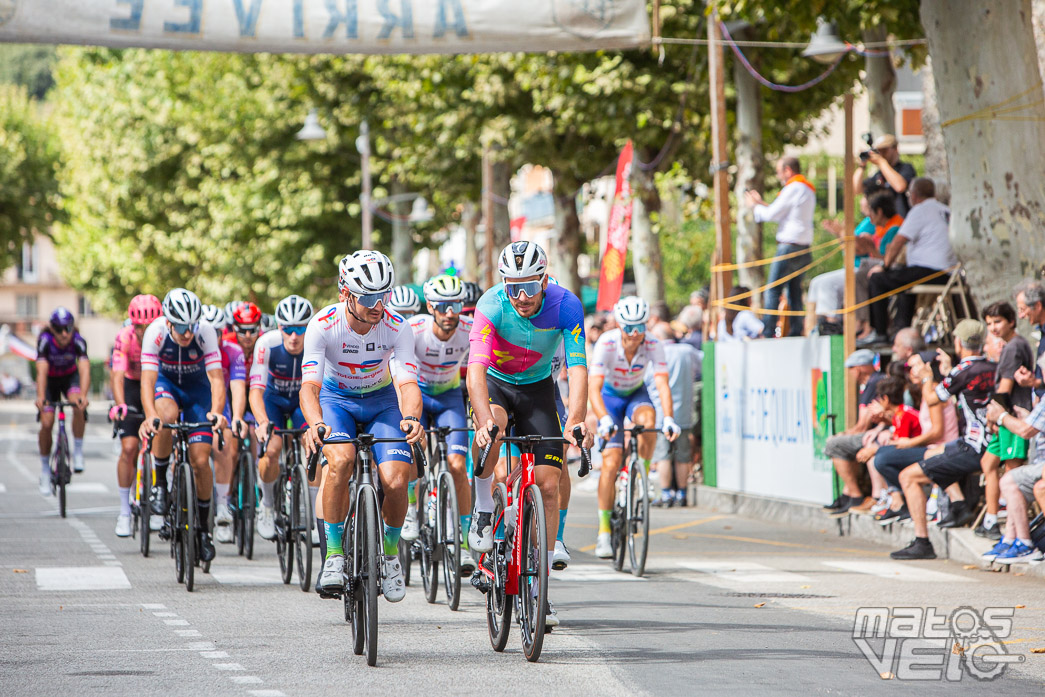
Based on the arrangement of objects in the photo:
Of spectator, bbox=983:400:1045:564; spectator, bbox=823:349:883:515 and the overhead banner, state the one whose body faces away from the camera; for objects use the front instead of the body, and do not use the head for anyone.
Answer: the overhead banner

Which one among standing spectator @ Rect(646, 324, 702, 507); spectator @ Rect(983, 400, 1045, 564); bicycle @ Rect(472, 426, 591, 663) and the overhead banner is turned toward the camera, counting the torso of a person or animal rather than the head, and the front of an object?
the bicycle

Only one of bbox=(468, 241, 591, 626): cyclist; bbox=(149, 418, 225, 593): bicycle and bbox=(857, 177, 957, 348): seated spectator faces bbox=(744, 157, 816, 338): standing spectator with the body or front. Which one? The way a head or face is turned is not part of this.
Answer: the seated spectator

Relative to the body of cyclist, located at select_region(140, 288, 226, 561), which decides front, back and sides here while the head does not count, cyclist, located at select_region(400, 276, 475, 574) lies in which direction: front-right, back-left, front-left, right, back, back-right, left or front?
front-left

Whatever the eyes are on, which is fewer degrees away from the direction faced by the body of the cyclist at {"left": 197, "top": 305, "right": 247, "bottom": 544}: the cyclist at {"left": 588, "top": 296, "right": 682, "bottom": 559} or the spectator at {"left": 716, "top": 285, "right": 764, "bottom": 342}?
the cyclist

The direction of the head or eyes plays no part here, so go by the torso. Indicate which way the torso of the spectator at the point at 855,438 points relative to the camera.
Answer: to the viewer's left

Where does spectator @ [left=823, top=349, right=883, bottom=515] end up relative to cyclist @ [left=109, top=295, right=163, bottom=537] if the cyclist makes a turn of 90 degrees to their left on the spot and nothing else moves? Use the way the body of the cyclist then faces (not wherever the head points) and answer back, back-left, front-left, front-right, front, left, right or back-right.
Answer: front

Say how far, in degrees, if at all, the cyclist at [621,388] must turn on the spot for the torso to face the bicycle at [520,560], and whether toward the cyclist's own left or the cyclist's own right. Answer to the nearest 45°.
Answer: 0° — they already face it

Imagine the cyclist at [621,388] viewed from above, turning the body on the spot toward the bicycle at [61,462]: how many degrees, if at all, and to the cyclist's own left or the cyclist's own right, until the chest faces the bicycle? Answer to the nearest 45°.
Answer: approximately 135° to the cyclist's own right
